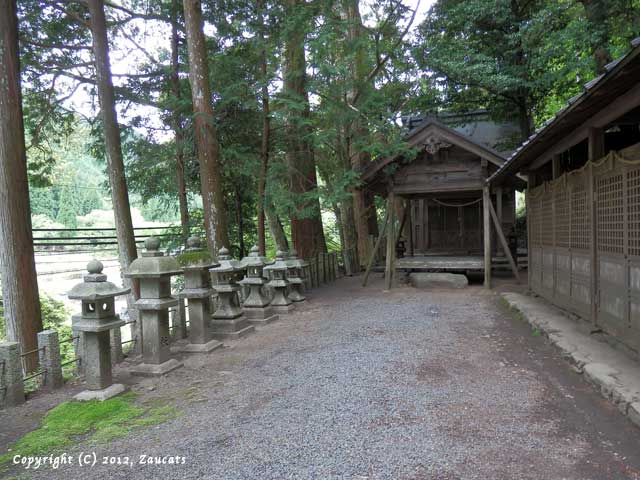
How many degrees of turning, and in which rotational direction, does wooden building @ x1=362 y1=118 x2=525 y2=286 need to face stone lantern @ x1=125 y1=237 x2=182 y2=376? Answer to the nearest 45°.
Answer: approximately 45° to its right

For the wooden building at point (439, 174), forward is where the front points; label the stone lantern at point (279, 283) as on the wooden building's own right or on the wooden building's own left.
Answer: on the wooden building's own right

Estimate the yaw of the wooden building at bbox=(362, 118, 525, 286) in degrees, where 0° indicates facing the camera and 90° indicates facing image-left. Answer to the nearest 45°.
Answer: approximately 0°

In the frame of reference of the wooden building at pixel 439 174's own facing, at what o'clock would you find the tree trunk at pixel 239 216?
The tree trunk is roughly at 3 o'clock from the wooden building.

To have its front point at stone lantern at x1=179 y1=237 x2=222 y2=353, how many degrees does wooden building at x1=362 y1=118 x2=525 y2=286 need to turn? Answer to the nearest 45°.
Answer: approximately 45° to its right

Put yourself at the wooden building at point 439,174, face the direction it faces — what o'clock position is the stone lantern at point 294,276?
The stone lantern is roughly at 2 o'clock from the wooden building.

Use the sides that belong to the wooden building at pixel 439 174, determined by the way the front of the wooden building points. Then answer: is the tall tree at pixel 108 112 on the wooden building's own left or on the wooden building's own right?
on the wooden building's own right
